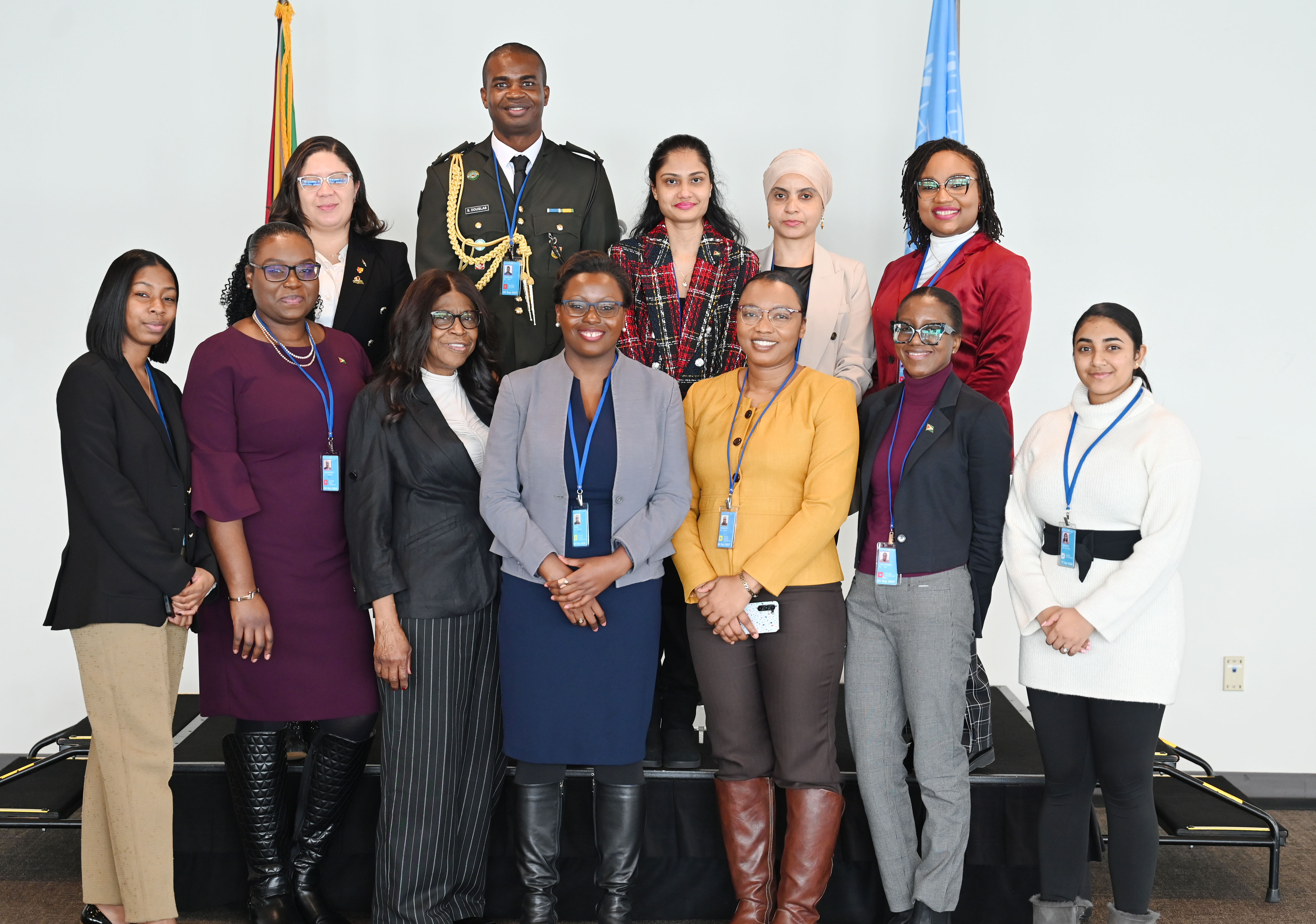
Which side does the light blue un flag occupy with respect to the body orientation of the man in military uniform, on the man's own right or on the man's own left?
on the man's own left

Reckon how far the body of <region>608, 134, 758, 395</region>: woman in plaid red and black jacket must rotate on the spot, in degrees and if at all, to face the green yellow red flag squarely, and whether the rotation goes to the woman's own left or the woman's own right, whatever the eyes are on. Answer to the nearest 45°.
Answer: approximately 135° to the woman's own right

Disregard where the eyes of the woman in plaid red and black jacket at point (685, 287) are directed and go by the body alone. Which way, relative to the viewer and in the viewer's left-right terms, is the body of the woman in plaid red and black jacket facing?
facing the viewer

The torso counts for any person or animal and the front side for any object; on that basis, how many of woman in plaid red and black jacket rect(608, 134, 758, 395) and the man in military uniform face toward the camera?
2

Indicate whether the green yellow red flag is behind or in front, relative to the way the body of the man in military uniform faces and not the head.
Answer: behind

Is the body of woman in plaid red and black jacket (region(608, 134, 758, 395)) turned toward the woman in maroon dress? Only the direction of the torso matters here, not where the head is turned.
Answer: no

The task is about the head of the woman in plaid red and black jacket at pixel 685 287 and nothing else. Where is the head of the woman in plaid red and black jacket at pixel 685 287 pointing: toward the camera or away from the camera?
toward the camera

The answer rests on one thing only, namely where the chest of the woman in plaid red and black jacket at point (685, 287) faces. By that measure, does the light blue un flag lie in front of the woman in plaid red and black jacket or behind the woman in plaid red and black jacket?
behind

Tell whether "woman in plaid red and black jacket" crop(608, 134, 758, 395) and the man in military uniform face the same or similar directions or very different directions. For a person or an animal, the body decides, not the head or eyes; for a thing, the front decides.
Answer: same or similar directions

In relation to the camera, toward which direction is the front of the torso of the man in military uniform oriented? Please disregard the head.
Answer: toward the camera
